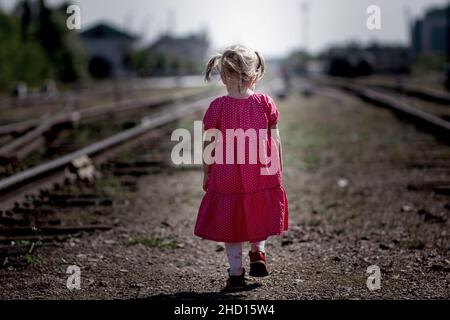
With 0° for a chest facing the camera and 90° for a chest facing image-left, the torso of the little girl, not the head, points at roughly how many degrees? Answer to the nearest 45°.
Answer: approximately 180°

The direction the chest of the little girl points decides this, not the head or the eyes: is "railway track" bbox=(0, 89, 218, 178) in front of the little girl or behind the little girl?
in front

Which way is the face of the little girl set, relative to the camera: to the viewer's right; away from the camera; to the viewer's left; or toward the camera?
away from the camera

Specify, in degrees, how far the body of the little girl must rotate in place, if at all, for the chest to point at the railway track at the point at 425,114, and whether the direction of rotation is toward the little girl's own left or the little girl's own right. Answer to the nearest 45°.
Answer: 0° — they already face it
